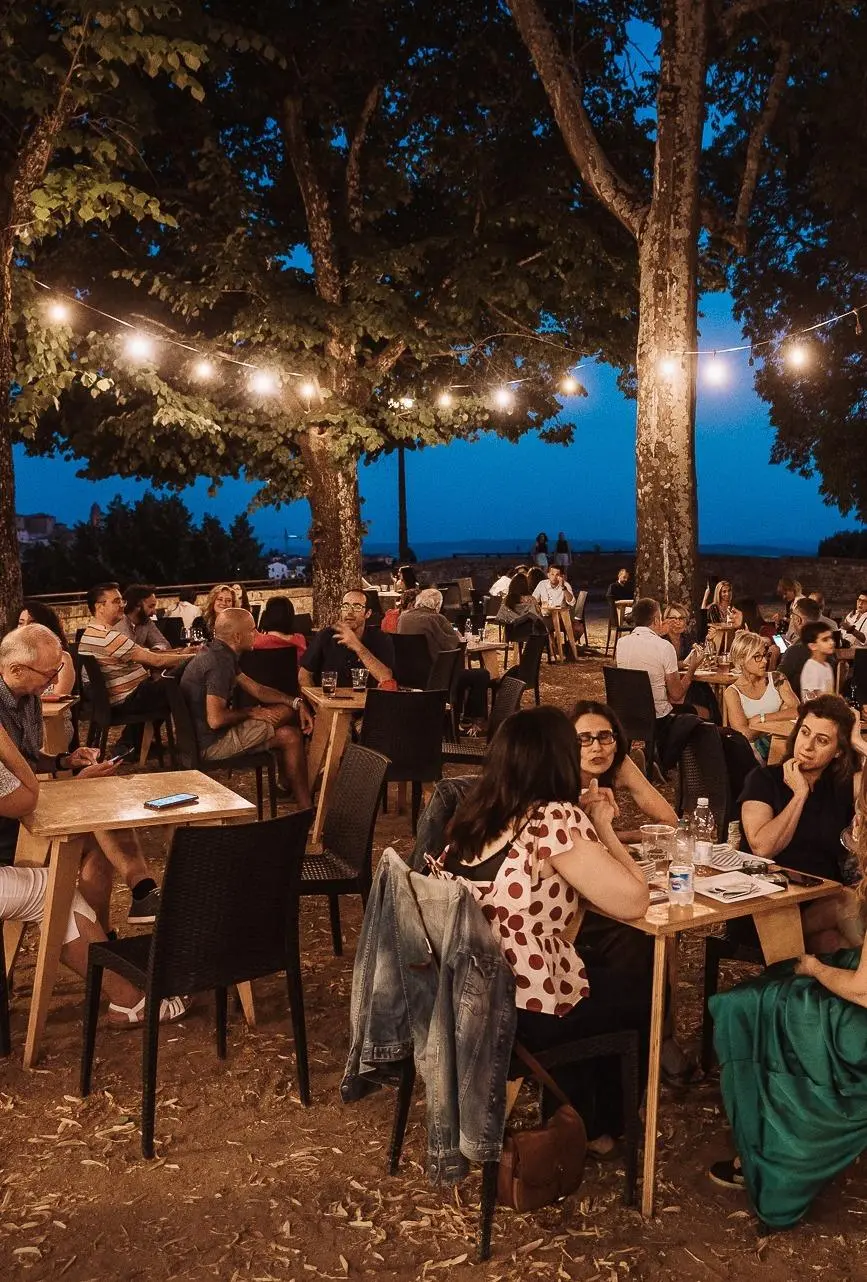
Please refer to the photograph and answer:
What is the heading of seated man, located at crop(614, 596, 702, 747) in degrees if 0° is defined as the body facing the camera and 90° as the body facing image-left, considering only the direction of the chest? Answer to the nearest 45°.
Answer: approximately 225°

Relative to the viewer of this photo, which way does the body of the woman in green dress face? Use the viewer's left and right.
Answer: facing to the left of the viewer

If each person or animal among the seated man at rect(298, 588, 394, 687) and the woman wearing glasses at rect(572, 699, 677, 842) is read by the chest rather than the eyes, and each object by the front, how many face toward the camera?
2

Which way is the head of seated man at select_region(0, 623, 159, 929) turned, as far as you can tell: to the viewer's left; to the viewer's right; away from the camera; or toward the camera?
to the viewer's right

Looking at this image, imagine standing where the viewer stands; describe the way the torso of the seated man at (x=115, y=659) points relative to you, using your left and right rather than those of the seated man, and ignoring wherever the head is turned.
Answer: facing to the right of the viewer

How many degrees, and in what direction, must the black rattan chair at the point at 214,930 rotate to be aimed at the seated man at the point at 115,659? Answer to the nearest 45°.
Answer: approximately 45° to its right

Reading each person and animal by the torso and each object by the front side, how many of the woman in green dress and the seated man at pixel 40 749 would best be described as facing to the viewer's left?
1

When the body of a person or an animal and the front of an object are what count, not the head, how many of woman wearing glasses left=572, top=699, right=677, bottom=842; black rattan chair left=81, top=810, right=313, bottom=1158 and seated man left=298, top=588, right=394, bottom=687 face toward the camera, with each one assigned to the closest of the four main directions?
2

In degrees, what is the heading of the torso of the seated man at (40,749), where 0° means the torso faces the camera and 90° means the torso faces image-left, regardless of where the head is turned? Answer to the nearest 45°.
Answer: approximately 270°

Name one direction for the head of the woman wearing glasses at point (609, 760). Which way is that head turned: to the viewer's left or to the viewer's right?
to the viewer's left

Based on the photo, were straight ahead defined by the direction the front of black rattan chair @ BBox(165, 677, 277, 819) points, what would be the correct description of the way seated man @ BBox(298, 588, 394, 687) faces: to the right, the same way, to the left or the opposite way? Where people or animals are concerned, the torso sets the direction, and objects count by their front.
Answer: to the right

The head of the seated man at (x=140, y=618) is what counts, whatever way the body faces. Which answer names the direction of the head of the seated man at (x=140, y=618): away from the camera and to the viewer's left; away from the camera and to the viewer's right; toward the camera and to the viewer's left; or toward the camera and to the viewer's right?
toward the camera and to the viewer's right

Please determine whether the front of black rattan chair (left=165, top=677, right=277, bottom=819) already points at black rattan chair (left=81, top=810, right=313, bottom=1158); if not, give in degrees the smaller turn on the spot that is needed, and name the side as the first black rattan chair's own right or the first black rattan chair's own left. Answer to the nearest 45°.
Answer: approximately 90° to the first black rattan chair's own right

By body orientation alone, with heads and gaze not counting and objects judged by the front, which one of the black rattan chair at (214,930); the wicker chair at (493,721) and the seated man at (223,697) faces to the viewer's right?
the seated man

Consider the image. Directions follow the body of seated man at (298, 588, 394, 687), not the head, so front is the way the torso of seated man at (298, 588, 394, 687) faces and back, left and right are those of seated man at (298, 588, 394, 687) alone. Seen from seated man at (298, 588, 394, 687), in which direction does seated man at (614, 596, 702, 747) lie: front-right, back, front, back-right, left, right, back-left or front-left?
left
